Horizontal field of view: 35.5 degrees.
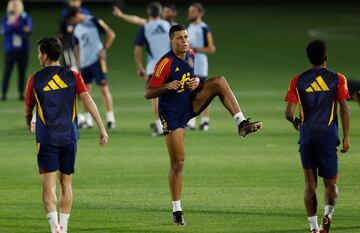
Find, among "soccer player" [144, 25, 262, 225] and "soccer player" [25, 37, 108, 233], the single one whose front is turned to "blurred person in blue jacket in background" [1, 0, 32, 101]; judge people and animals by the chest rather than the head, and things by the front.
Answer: "soccer player" [25, 37, 108, 233]

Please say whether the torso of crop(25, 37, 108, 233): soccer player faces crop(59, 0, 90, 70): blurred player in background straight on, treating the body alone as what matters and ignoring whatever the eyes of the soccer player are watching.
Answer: yes

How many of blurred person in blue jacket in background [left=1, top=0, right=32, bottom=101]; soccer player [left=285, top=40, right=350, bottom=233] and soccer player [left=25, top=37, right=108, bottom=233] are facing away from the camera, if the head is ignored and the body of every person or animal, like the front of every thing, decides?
2

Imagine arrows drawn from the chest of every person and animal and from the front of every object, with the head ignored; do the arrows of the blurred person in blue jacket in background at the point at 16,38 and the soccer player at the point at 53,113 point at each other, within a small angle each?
yes

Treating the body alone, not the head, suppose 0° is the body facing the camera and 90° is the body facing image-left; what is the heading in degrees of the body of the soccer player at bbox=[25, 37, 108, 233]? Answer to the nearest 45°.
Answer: approximately 180°

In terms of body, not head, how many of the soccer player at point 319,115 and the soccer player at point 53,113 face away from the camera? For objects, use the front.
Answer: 2

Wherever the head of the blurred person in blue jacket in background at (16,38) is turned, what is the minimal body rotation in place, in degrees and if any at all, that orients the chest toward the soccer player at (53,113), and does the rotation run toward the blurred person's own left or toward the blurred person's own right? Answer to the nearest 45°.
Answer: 0° — they already face them

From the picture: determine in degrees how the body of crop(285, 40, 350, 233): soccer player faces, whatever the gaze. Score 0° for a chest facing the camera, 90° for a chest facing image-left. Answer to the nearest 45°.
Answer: approximately 180°
